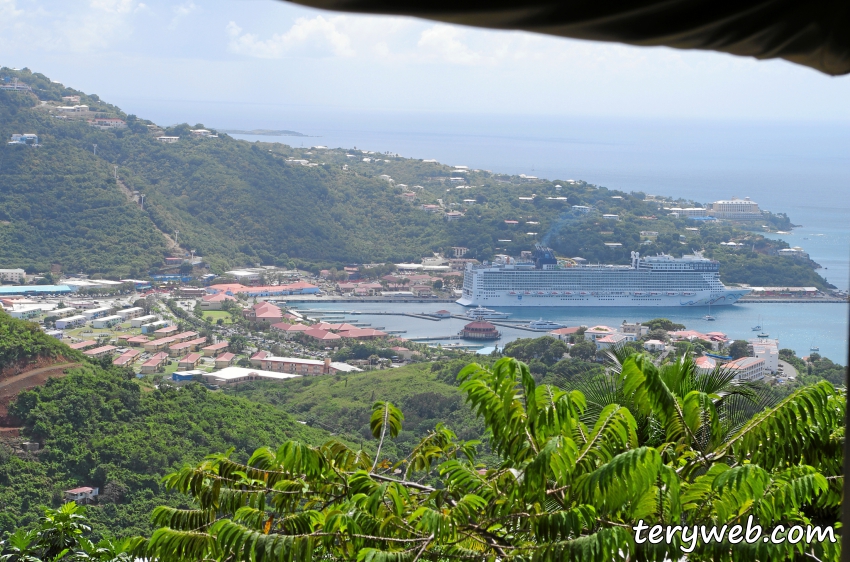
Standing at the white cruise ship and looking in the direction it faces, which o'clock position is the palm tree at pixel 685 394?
The palm tree is roughly at 3 o'clock from the white cruise ship.

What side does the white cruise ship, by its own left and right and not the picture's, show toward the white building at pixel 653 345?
right

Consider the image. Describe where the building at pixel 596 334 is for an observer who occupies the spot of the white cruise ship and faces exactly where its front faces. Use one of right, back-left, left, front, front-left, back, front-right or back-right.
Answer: right

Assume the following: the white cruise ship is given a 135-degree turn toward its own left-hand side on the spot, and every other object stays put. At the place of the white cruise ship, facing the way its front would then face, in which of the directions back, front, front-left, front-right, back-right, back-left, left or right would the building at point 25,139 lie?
front-left

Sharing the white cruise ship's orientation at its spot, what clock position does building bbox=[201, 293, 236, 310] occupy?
The building is roughly at 5 o'clock from the white cruise ship.

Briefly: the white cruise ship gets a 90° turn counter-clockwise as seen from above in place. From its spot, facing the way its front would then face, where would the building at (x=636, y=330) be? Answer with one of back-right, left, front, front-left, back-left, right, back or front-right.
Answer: back

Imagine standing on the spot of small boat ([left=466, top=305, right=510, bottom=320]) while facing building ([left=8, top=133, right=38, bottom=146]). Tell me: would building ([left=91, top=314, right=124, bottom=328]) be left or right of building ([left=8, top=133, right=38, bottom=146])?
left

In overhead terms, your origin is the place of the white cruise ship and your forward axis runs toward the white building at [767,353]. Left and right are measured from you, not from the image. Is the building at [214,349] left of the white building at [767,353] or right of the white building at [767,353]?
right

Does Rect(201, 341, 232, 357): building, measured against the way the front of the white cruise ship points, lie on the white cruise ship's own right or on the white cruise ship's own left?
on the white cruise ship's own right

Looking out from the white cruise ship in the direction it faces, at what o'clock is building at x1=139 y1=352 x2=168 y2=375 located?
The building is roughly at 4 o'clock from the white cruise ship.

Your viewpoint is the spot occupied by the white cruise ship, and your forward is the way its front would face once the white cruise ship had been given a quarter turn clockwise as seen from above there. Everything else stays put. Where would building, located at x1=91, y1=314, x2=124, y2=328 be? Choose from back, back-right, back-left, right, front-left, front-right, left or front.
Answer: front-right

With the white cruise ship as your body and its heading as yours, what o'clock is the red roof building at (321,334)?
The red roof building is roughly at 4 o'clock from the white cruise ship.

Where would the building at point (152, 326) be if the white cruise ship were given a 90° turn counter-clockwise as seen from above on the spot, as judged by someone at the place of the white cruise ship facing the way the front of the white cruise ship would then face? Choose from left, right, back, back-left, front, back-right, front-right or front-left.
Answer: back-left

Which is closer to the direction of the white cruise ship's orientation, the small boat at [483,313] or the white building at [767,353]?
the white building

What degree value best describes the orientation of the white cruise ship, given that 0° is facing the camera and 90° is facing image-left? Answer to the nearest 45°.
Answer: approximately 270°
